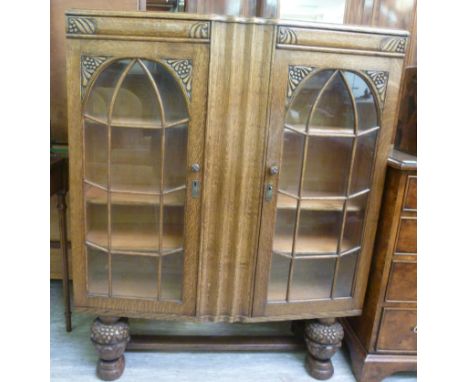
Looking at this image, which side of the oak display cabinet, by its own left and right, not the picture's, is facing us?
front
